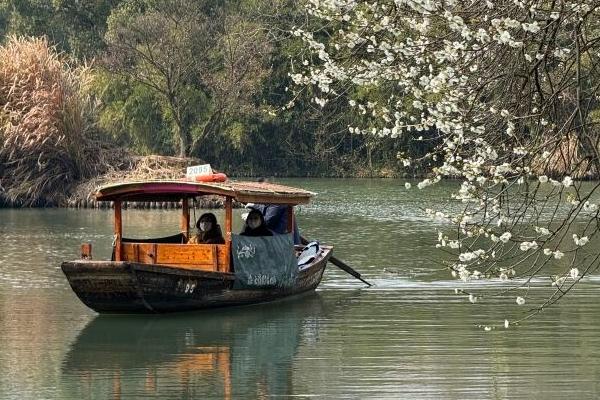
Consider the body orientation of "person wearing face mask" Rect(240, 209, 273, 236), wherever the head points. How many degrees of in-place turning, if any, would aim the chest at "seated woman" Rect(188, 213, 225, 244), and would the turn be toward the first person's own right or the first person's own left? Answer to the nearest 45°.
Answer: approximately 90° to the first person's own right

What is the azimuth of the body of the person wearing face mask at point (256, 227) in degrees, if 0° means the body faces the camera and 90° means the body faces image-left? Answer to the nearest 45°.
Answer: approximately 45°
